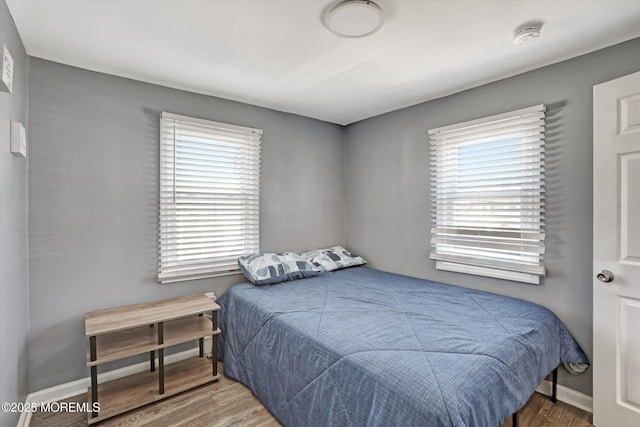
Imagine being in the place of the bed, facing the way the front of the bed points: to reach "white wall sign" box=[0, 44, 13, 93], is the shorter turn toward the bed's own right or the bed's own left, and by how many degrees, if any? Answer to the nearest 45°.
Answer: approximately 90° to the bed's own right

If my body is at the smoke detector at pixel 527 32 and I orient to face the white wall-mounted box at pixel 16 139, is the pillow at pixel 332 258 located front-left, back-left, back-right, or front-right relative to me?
front-right

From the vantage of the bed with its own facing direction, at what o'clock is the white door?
The white door is roughly at 10 o'clock from the bed.

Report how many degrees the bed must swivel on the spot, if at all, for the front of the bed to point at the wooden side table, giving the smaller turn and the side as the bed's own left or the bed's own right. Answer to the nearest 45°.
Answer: approximately 135° to the bed's own right

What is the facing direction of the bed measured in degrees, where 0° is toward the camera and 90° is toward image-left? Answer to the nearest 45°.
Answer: approximately 315°
